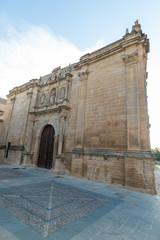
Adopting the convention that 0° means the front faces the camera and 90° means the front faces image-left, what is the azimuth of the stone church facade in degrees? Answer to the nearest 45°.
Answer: approximately 45°
